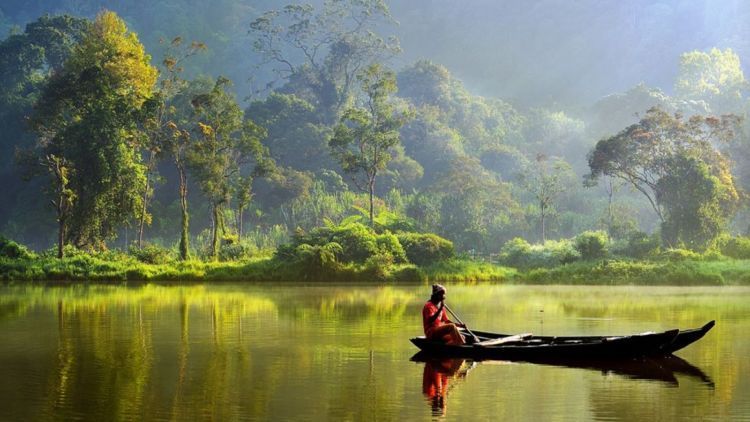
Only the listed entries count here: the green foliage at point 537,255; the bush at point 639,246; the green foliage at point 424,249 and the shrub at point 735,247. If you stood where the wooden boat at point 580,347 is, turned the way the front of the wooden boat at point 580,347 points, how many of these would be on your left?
4

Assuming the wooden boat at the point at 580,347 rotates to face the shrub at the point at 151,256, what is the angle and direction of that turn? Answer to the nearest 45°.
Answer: approximately 135° to its left

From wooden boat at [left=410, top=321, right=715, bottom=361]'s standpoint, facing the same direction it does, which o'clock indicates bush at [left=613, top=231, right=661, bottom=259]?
The bush is roughly at 9 o'clock from the wooden boat.

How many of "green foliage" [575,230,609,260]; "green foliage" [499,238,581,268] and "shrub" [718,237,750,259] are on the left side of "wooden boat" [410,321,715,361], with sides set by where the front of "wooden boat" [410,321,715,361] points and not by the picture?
3

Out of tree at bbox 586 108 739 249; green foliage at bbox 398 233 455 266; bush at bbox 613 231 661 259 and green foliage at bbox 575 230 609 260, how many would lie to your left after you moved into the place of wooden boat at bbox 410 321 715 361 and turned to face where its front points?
4

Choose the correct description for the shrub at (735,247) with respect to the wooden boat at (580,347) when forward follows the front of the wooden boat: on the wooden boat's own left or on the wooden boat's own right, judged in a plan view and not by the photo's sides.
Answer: on the wooden boat's own left

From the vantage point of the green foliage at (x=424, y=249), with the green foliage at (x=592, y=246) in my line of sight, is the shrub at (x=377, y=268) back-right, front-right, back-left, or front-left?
back-right

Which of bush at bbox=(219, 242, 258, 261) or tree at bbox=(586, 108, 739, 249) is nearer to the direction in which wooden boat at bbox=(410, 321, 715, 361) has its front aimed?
the tree

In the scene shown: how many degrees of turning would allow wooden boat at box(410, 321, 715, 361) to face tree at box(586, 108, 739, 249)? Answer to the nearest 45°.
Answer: approximately 90° to its left

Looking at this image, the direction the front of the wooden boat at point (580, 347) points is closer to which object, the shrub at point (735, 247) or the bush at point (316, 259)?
the shrub

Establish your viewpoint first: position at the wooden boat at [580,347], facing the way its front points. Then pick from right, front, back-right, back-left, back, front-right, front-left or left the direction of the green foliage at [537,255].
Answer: left

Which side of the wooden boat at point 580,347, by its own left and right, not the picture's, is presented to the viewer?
right

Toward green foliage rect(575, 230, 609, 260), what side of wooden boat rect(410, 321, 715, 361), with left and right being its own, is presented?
left
